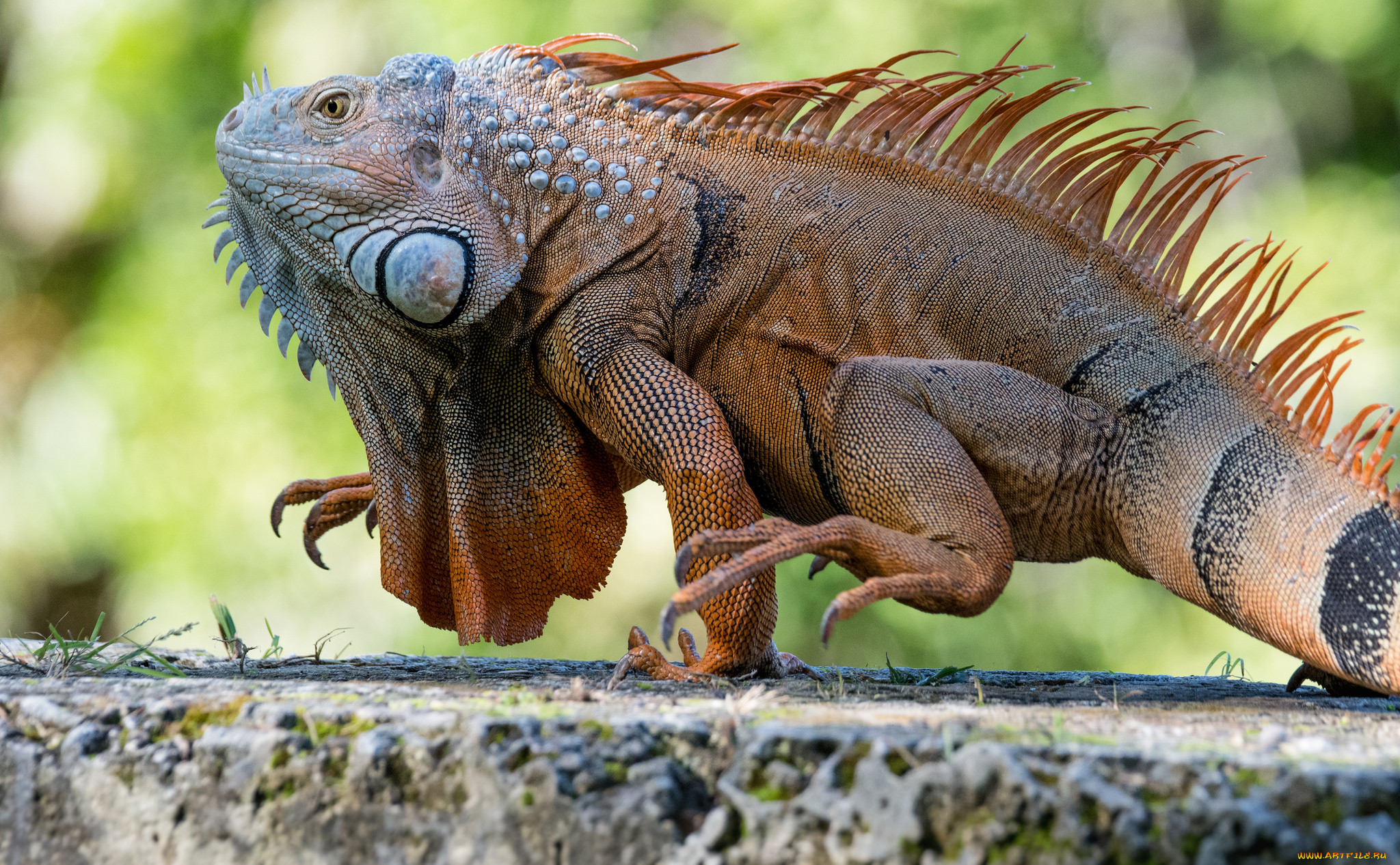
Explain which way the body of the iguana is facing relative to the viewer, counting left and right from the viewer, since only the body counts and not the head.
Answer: facing to the left of the viewer
